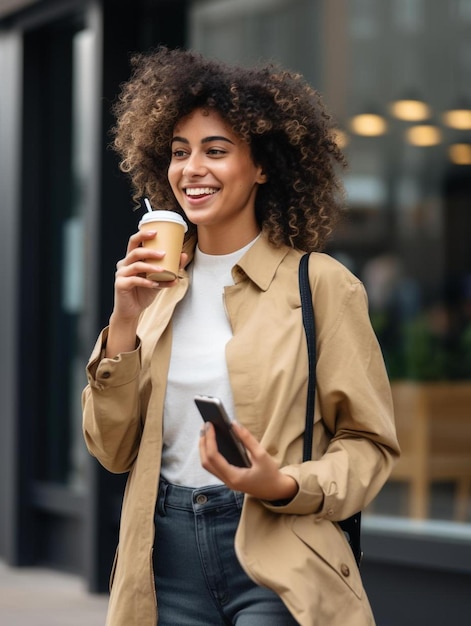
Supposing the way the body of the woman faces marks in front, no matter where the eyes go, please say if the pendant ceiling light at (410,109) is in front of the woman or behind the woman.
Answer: behind

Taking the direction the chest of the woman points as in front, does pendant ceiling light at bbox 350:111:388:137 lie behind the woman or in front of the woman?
behind

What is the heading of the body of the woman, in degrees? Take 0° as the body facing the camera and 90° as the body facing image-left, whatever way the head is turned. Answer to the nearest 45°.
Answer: approximately 45°
